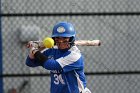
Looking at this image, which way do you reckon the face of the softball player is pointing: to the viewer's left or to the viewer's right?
to the viewer's left

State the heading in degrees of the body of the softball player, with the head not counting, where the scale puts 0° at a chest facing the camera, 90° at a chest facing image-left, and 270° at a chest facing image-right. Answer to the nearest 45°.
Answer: approximately 45°
